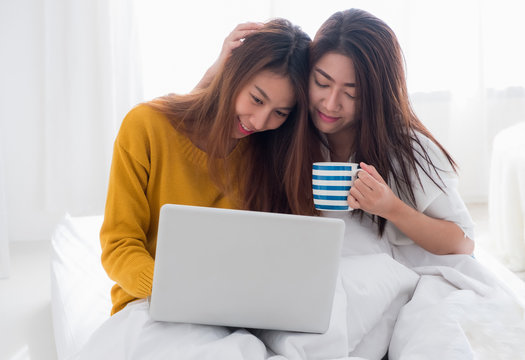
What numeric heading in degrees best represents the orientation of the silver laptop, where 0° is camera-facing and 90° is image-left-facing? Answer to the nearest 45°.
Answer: approximately 180°

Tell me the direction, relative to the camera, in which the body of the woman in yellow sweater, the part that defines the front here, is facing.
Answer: toward the camera
